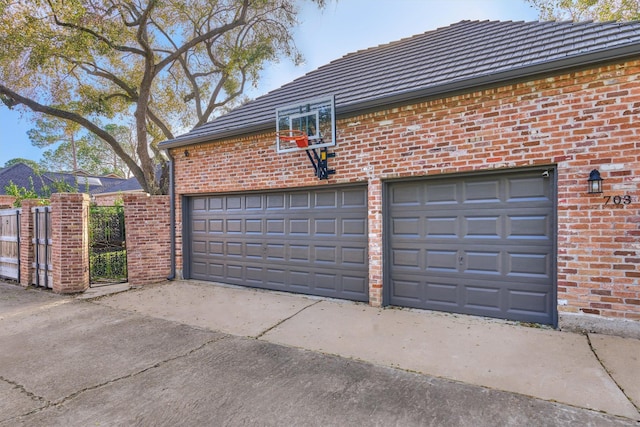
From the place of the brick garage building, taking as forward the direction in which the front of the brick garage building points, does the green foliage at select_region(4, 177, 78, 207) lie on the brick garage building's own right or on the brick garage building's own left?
on the brick garage building's own right

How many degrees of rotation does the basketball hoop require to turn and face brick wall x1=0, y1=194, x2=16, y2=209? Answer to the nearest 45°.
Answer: approximately 90° to its right

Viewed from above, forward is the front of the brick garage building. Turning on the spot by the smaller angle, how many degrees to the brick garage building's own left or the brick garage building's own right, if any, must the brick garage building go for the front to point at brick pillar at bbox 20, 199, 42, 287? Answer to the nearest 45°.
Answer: approximately 45° to the brick garage building's own right

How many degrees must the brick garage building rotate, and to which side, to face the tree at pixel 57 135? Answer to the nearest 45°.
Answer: approximately 90° to its right

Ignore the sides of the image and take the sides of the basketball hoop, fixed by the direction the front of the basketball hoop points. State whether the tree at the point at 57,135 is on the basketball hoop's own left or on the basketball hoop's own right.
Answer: on the basketball hoop's own right

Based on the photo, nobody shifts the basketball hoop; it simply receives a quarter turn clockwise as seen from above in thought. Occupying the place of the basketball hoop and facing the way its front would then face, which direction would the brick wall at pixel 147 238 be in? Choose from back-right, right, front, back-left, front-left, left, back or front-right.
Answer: front

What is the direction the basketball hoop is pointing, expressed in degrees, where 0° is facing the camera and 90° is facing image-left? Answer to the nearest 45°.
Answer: approximately 45°

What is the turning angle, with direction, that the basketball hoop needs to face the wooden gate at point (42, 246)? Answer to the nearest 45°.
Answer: approximately 45° to its right

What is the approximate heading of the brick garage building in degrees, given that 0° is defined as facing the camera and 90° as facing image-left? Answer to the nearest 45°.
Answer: approximately 45°

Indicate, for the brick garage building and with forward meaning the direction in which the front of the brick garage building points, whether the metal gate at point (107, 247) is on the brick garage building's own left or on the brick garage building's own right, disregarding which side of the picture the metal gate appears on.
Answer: on the brick garage building's own right
